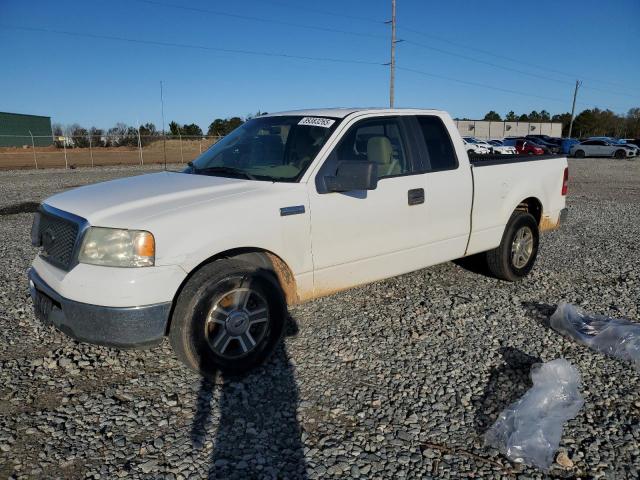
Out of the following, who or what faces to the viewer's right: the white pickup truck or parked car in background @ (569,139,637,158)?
the parked car in background

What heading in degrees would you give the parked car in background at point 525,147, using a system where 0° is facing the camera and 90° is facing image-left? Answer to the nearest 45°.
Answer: approximately 315°

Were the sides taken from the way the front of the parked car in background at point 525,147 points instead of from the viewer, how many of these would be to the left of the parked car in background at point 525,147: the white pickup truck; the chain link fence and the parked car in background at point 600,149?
1

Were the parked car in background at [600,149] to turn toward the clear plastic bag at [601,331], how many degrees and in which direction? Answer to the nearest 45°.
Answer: approximately 90° to its right

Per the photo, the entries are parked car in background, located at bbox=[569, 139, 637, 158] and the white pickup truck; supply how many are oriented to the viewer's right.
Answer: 1

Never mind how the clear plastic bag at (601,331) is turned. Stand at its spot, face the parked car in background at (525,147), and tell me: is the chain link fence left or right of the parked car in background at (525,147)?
left

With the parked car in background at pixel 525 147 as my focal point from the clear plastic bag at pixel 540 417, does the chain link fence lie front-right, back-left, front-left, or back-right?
front-left

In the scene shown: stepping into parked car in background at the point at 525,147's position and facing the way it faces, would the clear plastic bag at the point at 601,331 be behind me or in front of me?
in front

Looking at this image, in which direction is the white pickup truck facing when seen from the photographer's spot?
facing the viewer and to the left of the viewer

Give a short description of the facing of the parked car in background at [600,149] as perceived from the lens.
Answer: facing to the right of the viewer

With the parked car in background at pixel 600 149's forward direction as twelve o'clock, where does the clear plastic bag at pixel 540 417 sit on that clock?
The clear plastic bag is roughly at 3 o'clock from the parked car in background.

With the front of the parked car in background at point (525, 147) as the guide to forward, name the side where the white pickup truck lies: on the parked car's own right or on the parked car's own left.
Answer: on the parked car's own right

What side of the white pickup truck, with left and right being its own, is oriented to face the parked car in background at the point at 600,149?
back

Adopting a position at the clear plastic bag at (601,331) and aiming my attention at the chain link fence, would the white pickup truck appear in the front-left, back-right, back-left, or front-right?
front-left
